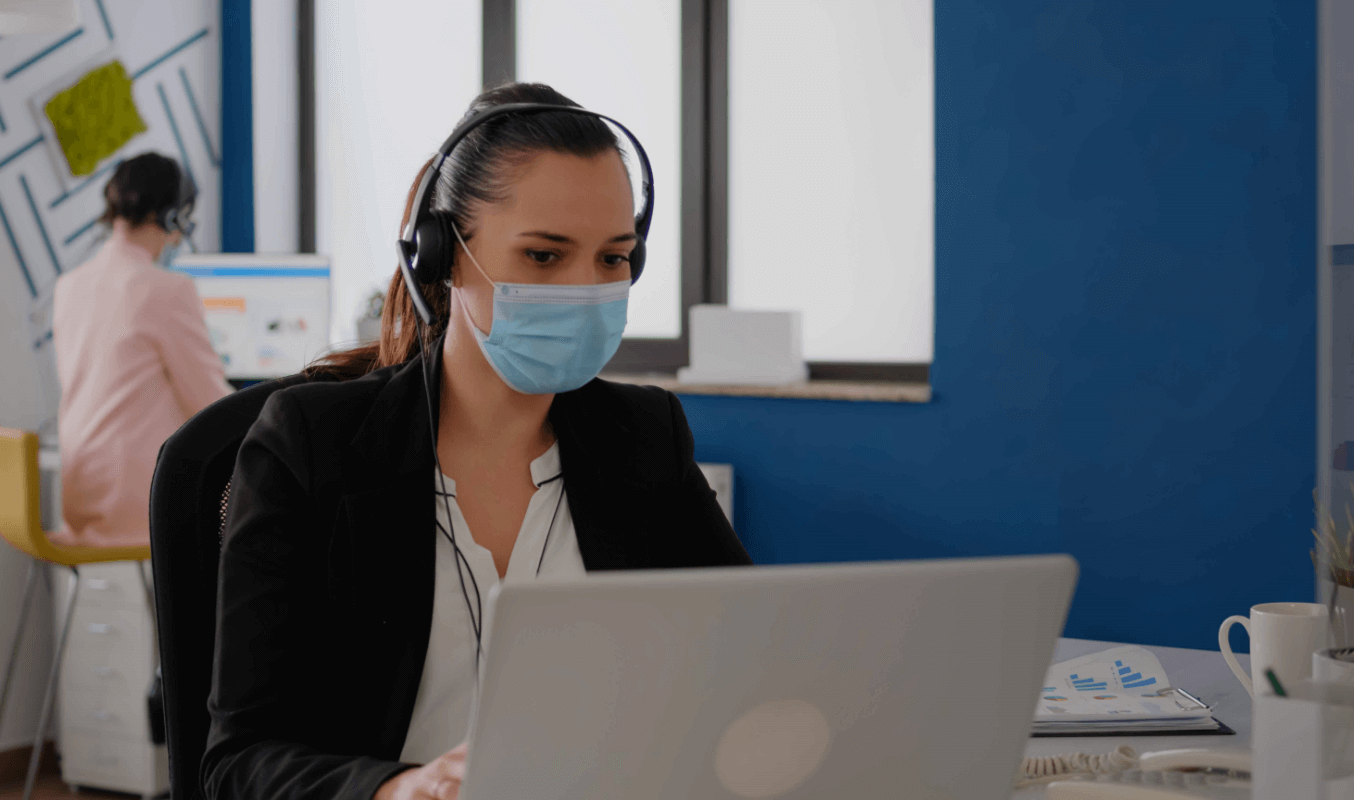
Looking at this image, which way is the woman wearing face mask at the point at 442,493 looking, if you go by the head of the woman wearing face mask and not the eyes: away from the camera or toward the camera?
toward the camera

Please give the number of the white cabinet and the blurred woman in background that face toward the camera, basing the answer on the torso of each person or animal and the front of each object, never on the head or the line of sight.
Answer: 1

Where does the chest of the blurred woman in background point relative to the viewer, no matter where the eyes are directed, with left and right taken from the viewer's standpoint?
facing away from the viewer and to the right of the viewer

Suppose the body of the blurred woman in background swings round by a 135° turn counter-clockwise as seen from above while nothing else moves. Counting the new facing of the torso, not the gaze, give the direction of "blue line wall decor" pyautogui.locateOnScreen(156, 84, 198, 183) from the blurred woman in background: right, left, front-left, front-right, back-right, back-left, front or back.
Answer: right

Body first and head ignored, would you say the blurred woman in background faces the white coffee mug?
no

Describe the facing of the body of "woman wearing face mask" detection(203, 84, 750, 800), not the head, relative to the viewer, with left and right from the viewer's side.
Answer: facing the viewer and to the right of the viewer

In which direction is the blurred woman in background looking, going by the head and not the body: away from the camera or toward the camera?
away from the camera

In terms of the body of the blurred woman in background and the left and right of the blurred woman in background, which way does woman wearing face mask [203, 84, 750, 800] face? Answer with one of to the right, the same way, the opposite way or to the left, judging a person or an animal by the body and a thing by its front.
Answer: to the right

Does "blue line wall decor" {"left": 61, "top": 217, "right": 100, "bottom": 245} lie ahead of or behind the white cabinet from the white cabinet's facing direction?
behind

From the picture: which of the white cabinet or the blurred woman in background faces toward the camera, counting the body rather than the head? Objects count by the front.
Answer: the white cabinet

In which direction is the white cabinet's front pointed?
toward the camera
